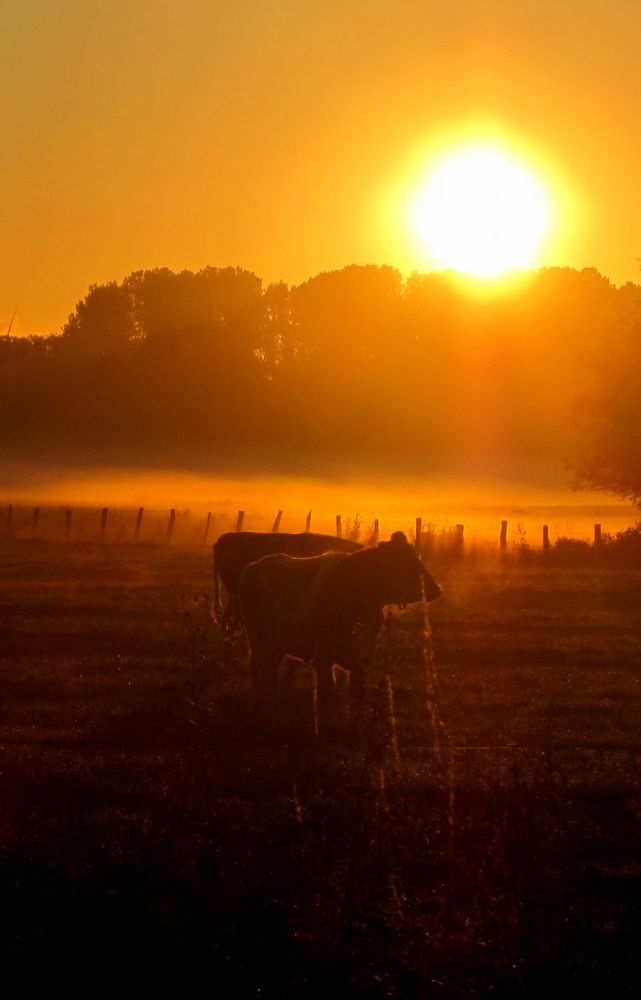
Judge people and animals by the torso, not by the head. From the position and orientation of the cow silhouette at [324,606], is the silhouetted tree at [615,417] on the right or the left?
on its left

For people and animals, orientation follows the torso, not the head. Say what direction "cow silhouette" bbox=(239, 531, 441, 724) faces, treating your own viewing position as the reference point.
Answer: facing to the right of the viewer

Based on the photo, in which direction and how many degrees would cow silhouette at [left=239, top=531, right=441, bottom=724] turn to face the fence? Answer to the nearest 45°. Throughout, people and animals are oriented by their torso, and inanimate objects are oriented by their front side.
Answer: approximately 90° to its left
